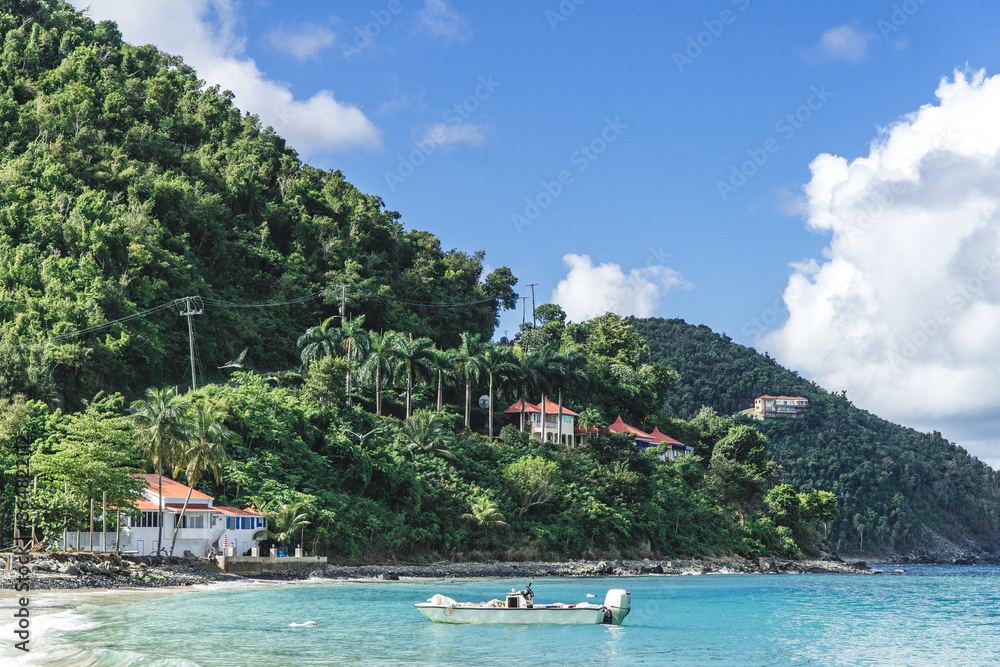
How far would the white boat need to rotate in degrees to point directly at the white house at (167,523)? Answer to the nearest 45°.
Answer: approximately 45° to its right

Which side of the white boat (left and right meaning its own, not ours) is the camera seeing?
left

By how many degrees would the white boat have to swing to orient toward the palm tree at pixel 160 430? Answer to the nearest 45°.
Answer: approximately 45° to its right
